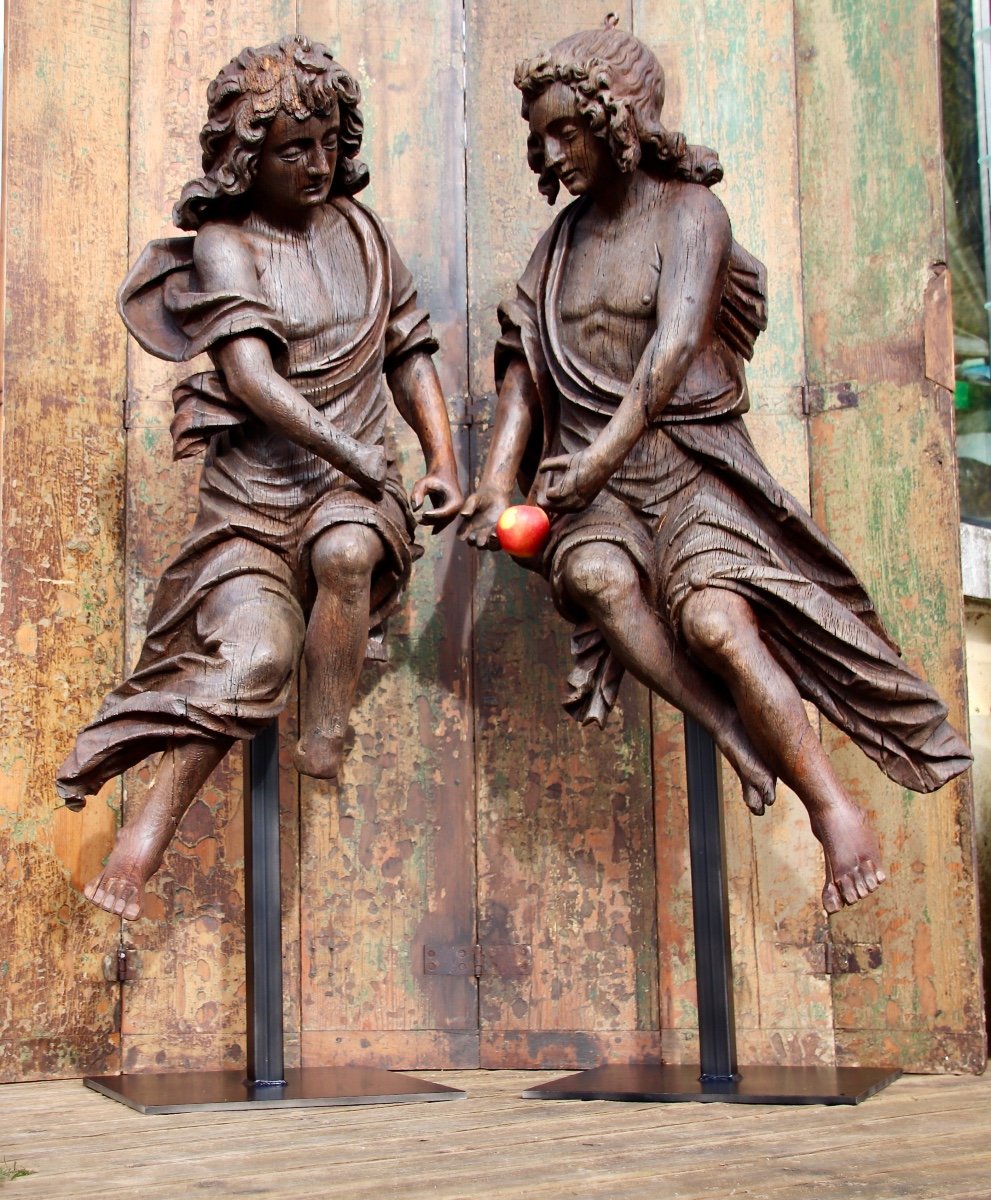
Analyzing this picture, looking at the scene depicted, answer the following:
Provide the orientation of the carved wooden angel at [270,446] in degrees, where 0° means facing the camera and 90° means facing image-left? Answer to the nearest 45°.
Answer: approximately 315°

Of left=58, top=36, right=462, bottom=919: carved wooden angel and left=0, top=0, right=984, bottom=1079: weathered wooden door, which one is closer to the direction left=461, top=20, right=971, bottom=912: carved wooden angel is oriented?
the carved wooden angel

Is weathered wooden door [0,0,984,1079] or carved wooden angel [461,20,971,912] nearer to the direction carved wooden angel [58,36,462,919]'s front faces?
the carved wooden angel

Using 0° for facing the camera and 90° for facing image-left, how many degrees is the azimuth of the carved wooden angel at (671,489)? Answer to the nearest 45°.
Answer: approximately 45°

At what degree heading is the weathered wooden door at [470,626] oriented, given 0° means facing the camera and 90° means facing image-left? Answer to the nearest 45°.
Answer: approximately 0°
